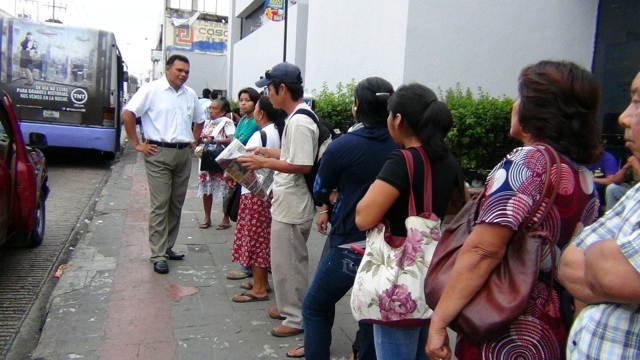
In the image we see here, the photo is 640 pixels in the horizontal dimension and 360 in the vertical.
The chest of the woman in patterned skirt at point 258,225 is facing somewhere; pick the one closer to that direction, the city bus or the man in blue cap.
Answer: the city bus

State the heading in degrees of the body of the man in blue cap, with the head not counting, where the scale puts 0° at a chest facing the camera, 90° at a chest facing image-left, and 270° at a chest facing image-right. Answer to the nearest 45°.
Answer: approximately 90°

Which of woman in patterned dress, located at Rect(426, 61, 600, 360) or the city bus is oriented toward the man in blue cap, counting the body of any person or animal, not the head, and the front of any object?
the woman in patterned dress

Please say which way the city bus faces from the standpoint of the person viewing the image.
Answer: facing away from the viewer

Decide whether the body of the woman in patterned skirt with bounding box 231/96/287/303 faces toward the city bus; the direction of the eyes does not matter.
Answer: no

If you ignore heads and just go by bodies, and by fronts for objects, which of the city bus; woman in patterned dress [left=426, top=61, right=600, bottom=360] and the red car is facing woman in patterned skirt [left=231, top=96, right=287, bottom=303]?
woman in patterned dress [left=426, top=61, right=600, bottom=360]

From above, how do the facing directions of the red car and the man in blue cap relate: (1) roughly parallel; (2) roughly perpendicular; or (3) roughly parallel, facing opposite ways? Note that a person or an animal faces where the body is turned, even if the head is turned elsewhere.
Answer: roughly perpendicular

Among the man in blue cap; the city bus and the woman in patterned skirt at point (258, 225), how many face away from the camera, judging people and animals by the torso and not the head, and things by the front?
1

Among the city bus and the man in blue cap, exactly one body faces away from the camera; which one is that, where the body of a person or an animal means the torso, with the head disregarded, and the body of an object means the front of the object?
the city bus

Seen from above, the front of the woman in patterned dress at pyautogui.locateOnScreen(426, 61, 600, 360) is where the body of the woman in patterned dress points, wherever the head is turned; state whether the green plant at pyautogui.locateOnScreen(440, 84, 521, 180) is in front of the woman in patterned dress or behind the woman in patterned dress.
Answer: in front

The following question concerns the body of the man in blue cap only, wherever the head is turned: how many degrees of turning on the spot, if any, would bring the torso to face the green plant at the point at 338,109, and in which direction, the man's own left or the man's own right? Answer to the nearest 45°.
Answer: approximately 90° to the man's own right

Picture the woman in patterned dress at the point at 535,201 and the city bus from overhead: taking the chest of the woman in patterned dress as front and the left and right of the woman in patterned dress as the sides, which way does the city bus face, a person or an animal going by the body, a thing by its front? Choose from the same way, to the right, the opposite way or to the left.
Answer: the same way

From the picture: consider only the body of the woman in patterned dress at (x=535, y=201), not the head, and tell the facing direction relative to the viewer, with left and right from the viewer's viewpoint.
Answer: facing away from the viewer and to the left of the viewer

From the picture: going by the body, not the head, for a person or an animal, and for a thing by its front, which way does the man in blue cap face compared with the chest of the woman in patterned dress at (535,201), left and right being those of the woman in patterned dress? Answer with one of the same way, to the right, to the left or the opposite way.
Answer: to the left

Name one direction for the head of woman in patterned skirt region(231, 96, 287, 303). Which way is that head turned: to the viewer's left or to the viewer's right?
to the viewer's left

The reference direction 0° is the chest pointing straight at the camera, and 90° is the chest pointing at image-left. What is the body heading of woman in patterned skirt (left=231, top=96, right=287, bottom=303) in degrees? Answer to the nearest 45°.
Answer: approximately 90°

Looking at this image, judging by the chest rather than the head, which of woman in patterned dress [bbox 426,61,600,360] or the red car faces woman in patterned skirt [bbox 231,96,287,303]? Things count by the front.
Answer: woman in patterned dress [bbox 426,61,600,360]

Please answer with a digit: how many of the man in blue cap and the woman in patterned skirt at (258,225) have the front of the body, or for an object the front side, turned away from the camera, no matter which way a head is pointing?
0
